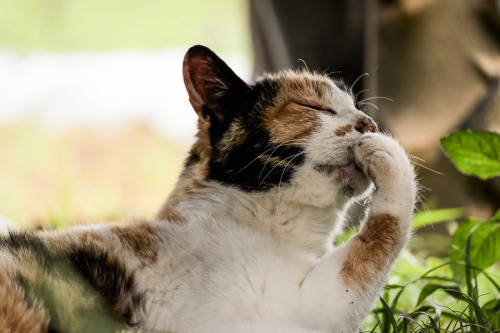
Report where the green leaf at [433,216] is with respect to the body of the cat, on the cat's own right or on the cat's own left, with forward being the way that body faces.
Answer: on the cat's own left

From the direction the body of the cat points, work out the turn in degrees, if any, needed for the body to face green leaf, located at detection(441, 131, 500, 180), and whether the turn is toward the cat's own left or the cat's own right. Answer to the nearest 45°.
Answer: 0° — it already faces it

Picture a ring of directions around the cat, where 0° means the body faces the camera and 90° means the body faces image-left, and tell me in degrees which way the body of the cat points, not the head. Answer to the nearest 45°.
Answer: approximately 270°
